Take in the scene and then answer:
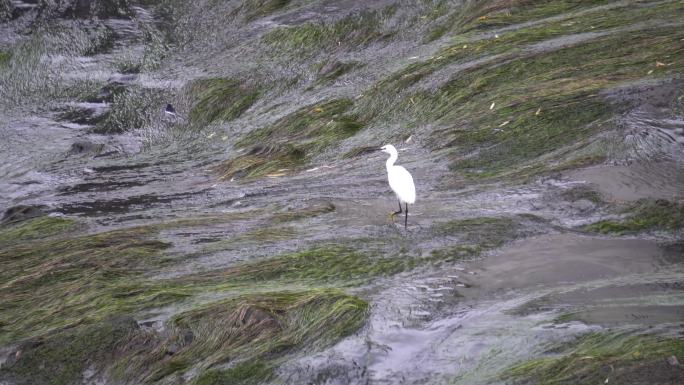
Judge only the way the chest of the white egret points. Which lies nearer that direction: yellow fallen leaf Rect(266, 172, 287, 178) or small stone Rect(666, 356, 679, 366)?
the yellow fallen leaf

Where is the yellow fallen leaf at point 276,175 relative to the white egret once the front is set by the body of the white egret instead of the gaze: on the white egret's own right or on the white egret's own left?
on the white egret's own right

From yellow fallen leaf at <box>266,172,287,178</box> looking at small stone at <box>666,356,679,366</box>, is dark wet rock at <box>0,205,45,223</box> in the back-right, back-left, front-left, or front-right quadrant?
back-right

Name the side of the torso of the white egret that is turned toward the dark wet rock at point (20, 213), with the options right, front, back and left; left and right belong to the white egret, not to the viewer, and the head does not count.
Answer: front

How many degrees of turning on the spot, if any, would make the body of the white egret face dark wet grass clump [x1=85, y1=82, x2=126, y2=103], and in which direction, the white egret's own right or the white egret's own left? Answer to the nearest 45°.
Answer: approximately 45° to the white egret's own right

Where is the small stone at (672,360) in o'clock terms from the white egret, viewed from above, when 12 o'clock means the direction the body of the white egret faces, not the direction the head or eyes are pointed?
The small stone is roughly at 8 o'clock from the white egret.

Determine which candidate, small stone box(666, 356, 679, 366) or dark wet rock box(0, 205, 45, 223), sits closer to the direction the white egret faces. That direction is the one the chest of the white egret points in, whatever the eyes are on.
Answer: the dark wet rock

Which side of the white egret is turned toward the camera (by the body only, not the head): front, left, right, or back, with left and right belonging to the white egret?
left

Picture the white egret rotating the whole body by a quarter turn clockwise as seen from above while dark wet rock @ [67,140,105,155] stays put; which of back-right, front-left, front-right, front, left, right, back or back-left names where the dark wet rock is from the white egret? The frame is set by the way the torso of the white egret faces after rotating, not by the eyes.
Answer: front-left
